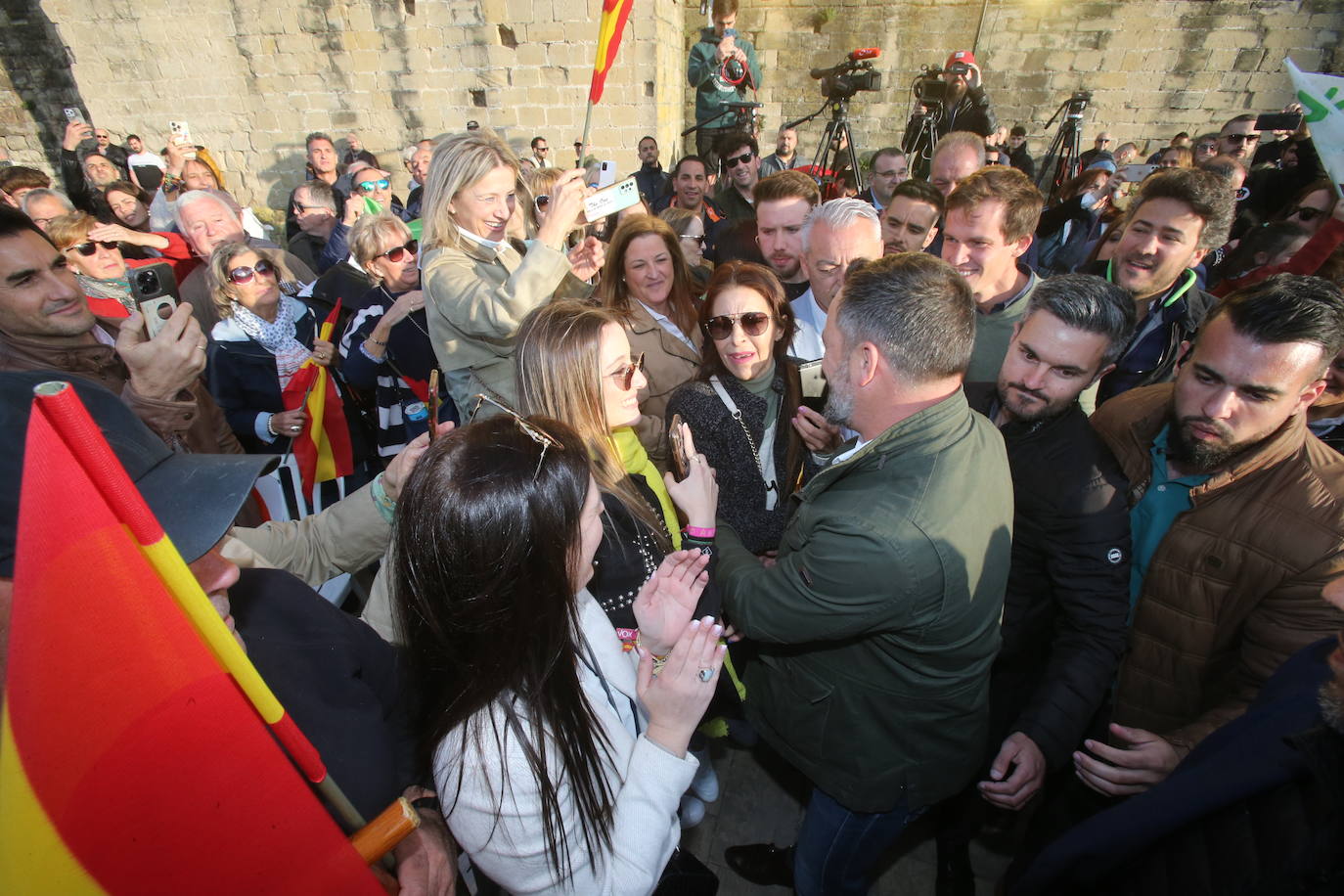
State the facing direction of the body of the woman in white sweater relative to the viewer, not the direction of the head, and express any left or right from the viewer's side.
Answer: facing away from the viewer and to the right of the viewer

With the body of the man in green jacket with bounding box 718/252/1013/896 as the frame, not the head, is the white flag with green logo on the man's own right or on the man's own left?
on the man's own right

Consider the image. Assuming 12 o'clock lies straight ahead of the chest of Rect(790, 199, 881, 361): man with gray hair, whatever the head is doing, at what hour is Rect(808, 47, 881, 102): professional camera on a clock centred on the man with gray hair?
The professional camera is roughly at 6 o'clock from the man with gray hair.

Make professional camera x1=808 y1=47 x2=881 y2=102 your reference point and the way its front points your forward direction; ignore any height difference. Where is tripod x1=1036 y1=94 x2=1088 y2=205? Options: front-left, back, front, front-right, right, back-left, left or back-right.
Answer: front-left

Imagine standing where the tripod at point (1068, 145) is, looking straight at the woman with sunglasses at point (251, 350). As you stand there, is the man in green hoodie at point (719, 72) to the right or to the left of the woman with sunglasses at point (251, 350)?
right

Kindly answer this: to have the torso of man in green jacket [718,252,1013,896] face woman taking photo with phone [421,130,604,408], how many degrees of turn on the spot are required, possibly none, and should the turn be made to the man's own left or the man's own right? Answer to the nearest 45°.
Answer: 0° — they already face them

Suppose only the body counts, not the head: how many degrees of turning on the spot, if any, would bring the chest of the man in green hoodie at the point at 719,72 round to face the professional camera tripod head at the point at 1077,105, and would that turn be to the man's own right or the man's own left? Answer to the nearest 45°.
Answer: approximately 90° to the man's own left

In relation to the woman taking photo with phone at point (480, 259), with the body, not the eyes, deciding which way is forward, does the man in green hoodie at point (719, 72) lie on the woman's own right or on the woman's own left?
on the woman's own left

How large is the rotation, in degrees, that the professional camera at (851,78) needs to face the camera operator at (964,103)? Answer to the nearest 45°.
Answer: approximately 45° to its left

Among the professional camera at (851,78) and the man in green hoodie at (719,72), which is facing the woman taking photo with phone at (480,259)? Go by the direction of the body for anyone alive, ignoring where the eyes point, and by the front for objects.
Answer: the man in green hoodie

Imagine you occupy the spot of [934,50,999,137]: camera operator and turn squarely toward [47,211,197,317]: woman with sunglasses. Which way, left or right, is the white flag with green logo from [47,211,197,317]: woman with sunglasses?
left

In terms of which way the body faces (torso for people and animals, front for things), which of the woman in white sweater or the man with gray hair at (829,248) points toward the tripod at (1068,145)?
the woman in white sweater

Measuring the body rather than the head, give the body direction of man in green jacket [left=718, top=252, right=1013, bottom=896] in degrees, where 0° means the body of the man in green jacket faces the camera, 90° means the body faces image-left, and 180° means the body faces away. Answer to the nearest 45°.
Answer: approximately 135°
